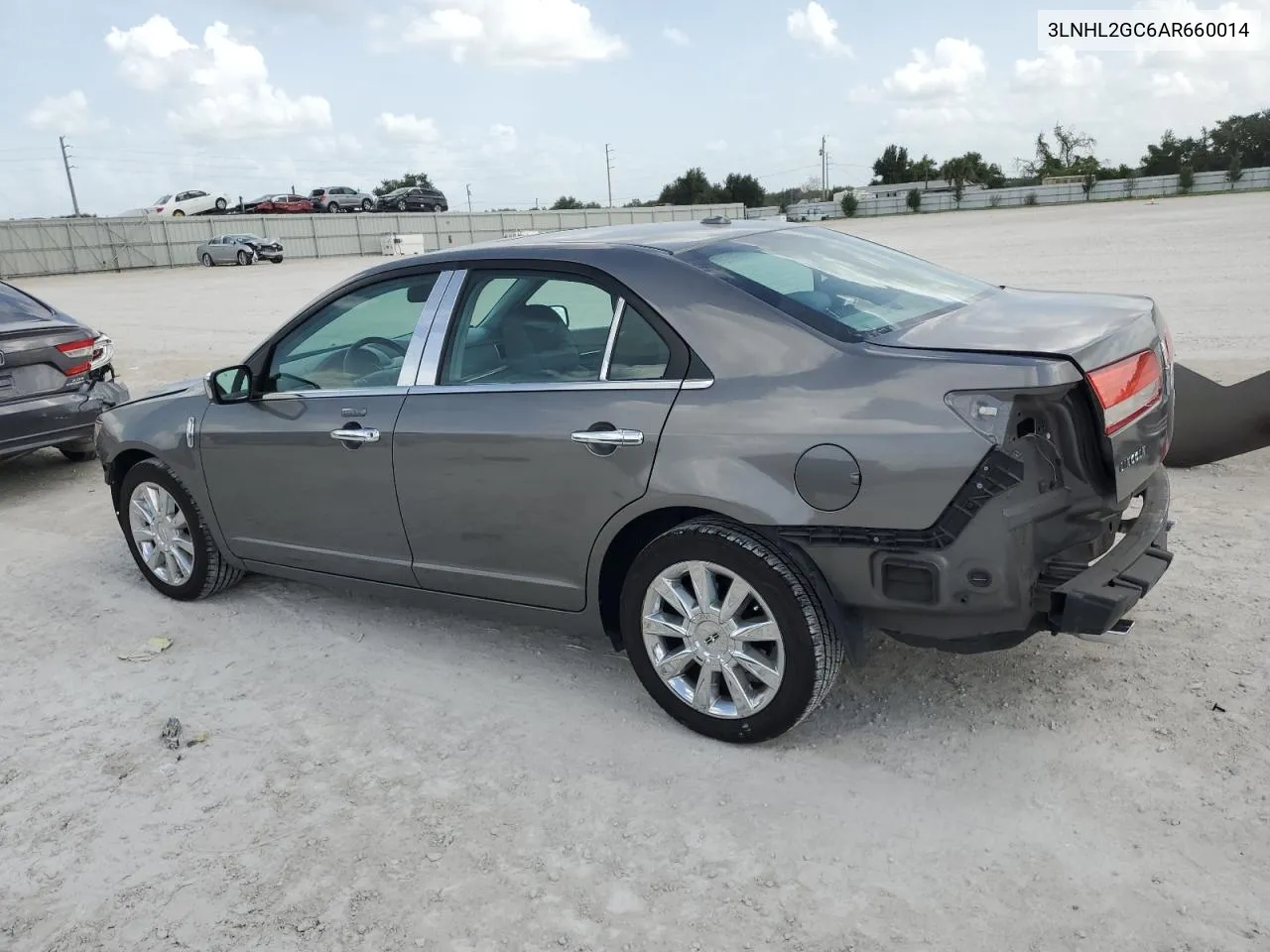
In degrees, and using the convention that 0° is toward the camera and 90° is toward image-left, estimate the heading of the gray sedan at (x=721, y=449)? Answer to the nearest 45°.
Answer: approximately 135°

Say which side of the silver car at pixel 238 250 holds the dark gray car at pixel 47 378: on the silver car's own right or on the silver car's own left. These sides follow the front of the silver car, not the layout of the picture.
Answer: on the silver car's own right

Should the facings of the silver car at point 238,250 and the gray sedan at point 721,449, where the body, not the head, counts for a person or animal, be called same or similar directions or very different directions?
very different directions

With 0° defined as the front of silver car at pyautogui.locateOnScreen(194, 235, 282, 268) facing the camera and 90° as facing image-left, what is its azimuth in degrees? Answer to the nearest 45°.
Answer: approximately 315°

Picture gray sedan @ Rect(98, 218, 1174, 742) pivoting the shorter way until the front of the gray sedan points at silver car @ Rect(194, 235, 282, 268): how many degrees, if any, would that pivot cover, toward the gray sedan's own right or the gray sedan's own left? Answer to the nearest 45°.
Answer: approximately 45° to the gray sedan's own right

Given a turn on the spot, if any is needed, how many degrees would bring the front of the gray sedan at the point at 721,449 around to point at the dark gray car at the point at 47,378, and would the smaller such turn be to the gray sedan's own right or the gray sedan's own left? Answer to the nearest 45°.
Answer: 0° — it already faces it
